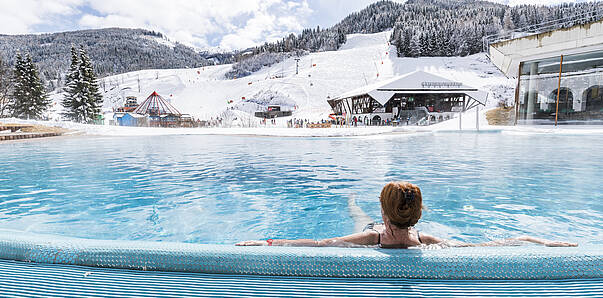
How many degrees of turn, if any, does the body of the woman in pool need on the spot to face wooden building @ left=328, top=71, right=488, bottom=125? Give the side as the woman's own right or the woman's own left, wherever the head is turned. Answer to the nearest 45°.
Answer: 0° — they already face it

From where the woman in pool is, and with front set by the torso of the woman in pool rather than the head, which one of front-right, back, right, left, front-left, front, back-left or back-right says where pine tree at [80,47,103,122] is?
front-left

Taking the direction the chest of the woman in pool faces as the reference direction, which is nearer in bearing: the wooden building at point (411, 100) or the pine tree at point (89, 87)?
the wooden building

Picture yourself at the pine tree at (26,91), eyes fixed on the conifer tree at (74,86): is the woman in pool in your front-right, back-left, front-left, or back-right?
front-right

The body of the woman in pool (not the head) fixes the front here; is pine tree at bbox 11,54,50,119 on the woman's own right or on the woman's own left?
on the woman's own left

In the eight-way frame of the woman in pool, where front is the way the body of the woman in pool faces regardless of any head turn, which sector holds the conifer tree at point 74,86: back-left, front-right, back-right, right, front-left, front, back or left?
front-left

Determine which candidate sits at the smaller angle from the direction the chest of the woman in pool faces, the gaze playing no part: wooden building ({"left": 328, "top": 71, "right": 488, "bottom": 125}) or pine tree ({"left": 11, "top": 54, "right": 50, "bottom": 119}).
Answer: the wooden building

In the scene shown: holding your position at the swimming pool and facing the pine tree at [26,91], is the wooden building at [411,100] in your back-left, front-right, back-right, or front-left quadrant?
front-right

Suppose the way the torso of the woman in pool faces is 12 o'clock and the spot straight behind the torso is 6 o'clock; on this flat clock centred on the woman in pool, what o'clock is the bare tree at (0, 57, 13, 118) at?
The bare tree is roughly at 10 o'clock from the woman in pool.

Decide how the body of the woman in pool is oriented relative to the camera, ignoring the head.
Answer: away from the camera

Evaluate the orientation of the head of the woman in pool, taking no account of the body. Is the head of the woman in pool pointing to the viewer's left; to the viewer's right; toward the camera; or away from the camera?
away from the camera
